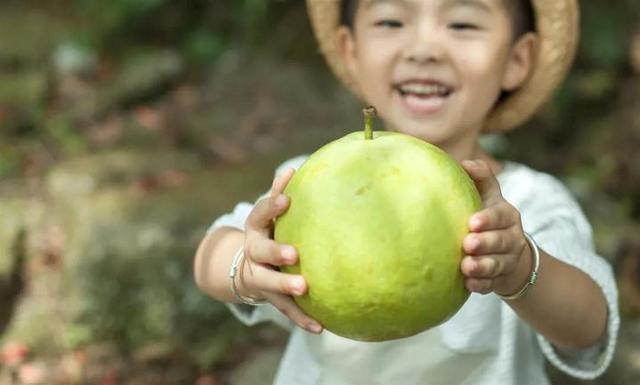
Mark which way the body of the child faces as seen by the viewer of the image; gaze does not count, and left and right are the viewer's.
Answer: facing the viewer

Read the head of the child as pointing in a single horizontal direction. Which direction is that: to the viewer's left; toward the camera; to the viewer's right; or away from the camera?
toward the camera
